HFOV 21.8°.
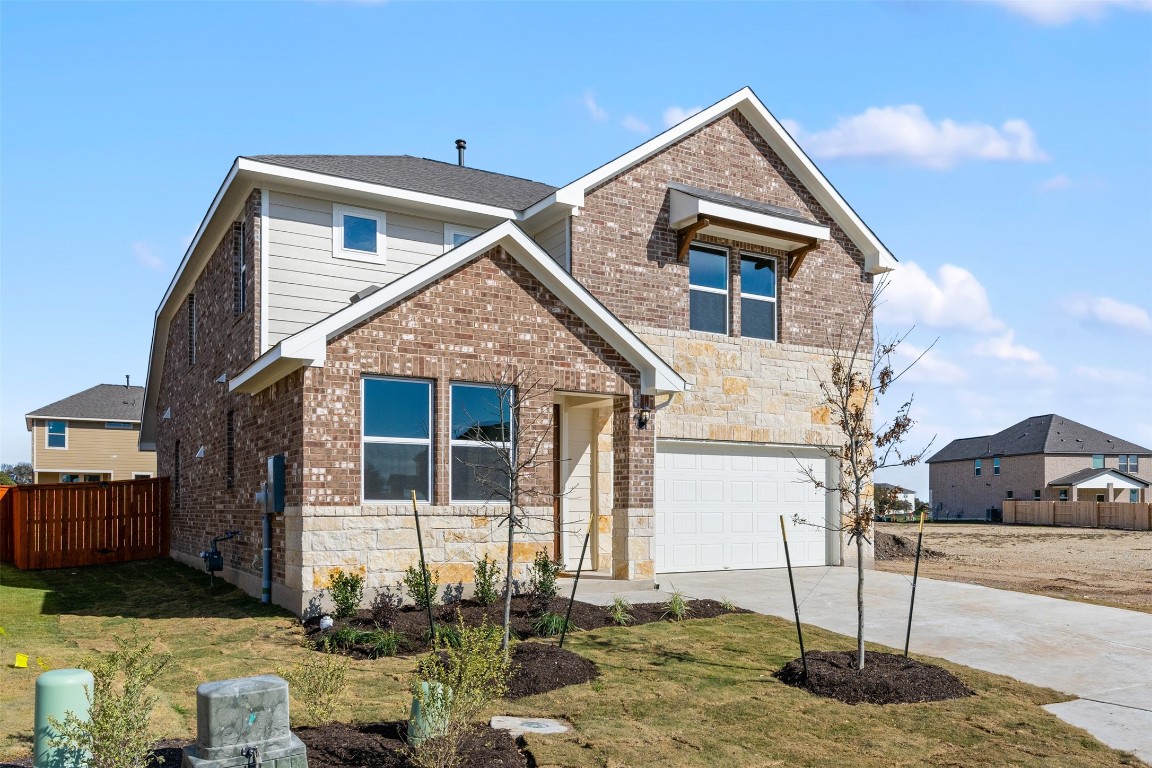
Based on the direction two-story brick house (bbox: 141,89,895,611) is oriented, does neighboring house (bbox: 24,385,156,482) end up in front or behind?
behind

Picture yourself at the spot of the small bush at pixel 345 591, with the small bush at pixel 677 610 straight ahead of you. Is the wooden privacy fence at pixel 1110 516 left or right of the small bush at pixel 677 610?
left

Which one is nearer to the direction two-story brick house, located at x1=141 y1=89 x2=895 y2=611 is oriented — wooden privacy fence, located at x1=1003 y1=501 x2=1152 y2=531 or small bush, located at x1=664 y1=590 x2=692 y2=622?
the small bush

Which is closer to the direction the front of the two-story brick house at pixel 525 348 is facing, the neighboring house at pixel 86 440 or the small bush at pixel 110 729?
the small bush

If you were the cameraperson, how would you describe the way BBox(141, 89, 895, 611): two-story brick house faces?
facing the viewer and to the right of the viewer

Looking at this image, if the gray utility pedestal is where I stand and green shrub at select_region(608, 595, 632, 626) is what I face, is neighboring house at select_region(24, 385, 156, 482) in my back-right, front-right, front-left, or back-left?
front-left

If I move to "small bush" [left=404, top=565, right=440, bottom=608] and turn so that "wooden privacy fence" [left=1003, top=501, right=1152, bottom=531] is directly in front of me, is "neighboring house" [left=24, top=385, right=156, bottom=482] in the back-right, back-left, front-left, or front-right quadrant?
front-left
